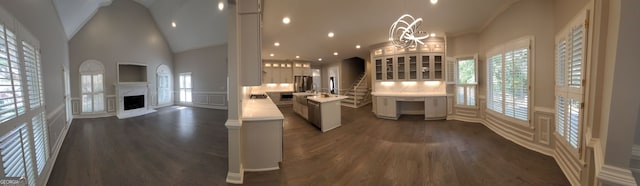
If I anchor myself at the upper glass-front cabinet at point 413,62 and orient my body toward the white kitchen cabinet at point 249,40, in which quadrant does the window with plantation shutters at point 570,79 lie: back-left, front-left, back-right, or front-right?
front-left

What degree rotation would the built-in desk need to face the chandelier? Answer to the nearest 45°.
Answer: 0° — it already faces it

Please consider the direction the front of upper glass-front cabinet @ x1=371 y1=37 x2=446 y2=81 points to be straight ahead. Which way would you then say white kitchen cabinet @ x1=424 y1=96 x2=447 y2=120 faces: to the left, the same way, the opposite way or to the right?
the same way

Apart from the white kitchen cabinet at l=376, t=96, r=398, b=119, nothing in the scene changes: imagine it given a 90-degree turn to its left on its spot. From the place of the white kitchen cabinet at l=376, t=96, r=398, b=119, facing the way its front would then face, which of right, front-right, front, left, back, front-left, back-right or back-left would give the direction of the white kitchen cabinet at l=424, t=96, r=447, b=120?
front

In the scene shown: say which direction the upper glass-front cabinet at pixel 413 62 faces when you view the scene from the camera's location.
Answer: facing the viewer

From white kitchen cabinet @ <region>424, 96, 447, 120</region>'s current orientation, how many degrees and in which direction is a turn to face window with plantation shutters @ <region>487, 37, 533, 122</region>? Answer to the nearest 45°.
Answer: approximately 45° to its left

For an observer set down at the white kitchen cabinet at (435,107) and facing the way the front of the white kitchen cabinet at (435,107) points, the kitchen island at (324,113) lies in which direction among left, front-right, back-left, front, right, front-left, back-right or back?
front-right

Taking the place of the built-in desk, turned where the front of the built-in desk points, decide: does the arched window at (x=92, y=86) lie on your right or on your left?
on your right

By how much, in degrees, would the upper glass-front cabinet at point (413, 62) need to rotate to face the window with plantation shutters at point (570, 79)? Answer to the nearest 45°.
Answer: approximately 45° to its left

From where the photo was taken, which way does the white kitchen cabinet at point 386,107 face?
toward the camera

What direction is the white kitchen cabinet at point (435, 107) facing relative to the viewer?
toward the camera

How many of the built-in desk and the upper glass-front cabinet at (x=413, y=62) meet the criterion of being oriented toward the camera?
2

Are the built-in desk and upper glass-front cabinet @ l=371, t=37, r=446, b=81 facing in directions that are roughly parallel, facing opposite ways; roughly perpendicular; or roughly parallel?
roughly parallel

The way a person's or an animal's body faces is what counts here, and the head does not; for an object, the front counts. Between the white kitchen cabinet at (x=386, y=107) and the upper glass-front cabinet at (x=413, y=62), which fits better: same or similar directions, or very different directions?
same or similar directions

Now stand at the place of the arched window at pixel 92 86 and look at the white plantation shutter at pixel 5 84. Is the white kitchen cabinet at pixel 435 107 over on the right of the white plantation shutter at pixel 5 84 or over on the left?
left

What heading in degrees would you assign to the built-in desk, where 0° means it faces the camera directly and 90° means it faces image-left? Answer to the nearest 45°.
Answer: approximately 0°

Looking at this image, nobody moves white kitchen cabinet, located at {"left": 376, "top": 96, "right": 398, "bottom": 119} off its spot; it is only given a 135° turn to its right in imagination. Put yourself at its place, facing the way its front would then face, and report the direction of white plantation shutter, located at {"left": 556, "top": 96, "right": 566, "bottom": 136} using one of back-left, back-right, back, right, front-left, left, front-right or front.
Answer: back

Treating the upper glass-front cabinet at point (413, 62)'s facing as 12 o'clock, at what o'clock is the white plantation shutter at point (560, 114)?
The white plantation shutter is roughly at 11 o'clock from the upper glass-front cabinet.

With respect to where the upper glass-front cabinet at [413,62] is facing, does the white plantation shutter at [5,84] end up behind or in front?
in front
